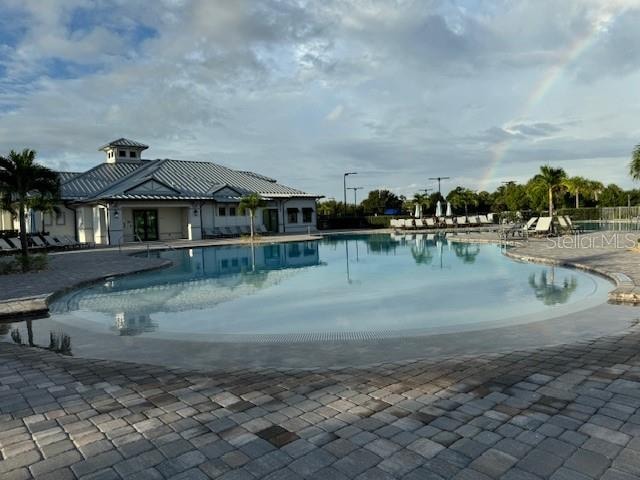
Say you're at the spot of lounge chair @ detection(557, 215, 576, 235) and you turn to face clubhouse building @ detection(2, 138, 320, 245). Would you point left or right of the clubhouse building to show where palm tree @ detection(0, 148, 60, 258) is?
left

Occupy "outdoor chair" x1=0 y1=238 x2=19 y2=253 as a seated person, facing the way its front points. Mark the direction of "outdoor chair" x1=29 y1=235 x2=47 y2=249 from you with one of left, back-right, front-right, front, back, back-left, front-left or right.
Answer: front-left

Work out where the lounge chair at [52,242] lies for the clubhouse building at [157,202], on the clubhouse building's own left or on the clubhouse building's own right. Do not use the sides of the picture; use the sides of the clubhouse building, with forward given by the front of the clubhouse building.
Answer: on the clubhouse building's own right

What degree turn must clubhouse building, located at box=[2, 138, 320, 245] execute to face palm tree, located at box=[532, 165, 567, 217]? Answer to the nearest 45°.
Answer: approximately 45° to its left

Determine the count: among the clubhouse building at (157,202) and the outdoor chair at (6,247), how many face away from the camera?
0

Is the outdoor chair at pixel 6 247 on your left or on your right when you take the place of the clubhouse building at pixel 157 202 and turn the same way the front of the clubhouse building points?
on your right

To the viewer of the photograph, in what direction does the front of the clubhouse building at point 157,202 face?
facing the viewer and to the right of the viewer

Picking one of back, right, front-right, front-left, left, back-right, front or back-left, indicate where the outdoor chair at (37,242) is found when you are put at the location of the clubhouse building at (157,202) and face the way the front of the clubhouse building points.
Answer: right

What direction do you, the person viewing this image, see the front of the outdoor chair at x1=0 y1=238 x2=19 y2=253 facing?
facing to the right of the viewer
